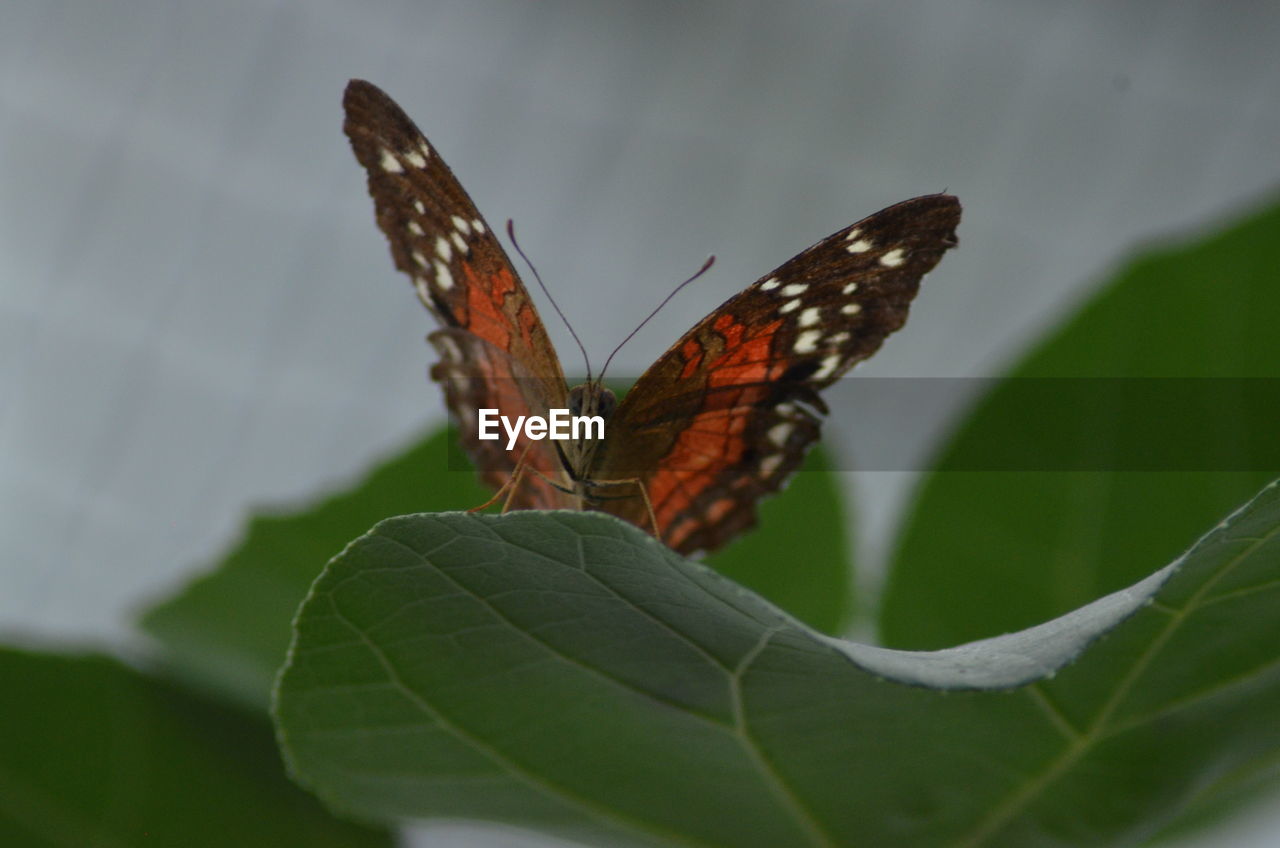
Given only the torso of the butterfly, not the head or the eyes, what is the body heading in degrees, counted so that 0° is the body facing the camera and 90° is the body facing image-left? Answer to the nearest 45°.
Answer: approximately 0°
